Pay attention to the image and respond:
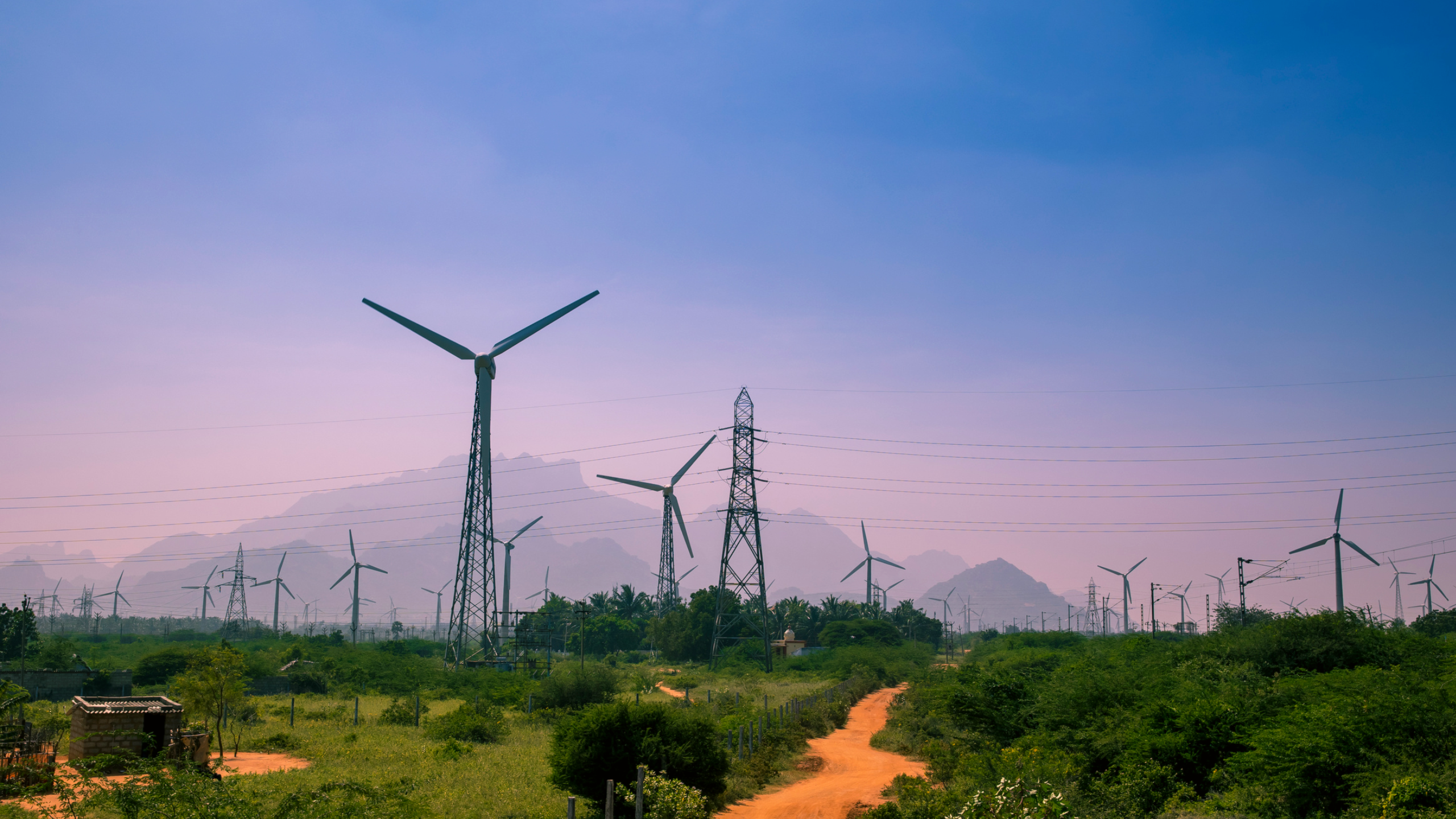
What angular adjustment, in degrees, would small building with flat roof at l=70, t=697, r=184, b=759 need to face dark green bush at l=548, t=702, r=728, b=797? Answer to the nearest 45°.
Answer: approximately 45° to its left

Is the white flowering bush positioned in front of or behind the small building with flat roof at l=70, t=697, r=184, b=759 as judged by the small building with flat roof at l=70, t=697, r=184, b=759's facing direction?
in front

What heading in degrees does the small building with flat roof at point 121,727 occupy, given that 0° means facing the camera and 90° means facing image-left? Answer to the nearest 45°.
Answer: approximately 0°

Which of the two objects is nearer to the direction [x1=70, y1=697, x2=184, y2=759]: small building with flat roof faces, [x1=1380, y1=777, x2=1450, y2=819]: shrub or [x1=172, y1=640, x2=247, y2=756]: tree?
the shrub

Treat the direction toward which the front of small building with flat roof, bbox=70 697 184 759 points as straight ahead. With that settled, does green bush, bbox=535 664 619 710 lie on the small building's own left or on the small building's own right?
on the small building's own left

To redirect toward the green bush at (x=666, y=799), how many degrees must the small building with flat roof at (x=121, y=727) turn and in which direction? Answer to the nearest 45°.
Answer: approximately 45° to its left
